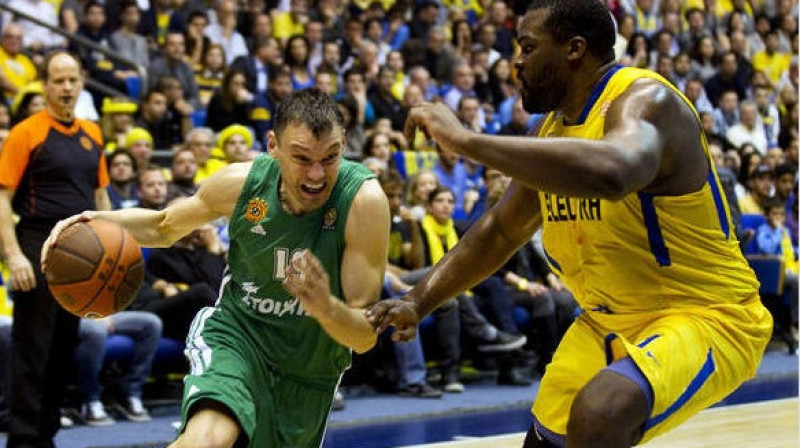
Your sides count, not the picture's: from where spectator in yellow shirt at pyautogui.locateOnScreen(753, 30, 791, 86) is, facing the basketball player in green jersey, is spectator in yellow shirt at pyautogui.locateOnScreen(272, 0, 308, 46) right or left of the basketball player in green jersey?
right

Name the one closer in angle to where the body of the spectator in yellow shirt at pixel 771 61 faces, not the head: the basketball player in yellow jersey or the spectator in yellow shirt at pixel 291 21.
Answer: the basketball player in yellow jersey

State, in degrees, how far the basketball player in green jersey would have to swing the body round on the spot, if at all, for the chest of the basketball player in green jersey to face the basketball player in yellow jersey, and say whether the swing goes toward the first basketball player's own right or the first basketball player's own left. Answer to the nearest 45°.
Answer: approximately 45° to the first basketball player's own left

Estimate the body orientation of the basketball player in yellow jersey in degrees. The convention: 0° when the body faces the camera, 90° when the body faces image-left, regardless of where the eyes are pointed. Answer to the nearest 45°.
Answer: approximately 45°

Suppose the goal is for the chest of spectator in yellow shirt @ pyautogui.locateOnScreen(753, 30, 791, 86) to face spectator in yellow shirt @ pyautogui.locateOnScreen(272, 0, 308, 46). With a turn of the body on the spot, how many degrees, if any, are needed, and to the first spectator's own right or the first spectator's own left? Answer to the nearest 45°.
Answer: approximately 45° to the first spectator's own right

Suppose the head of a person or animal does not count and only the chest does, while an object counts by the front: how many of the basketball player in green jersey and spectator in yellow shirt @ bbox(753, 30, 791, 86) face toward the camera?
2

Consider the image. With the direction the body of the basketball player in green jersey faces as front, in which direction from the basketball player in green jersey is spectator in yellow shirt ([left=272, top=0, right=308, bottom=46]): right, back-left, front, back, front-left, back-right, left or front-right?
back

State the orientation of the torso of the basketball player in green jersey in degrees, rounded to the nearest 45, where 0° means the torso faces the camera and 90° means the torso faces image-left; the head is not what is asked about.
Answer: approximately 0°

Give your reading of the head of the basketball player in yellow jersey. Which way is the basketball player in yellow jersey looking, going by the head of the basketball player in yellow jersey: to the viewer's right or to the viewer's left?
to the viewer's left

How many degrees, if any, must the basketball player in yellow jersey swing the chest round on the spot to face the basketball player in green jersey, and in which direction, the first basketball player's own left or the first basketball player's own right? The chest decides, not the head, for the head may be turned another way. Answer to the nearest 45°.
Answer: approximately 45° to the first basketball player's own right

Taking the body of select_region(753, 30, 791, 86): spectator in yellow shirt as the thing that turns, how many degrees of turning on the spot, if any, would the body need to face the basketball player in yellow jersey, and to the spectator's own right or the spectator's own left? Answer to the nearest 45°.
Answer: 0° — they already face them
